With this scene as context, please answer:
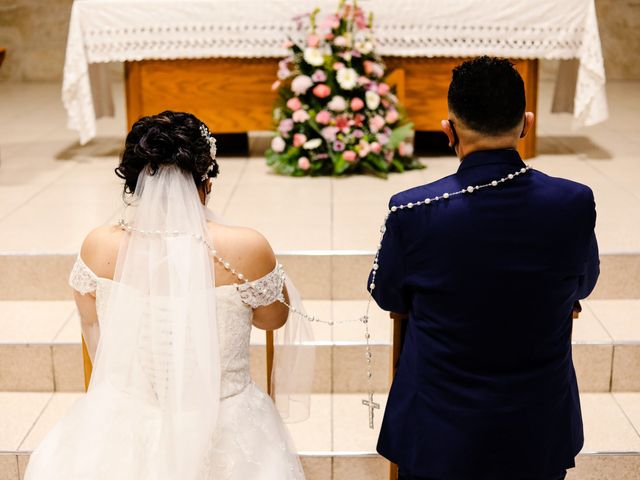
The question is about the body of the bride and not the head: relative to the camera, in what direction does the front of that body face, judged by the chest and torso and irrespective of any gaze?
away from the camera

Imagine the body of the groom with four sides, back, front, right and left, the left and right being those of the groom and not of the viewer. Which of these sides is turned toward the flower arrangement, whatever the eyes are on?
front

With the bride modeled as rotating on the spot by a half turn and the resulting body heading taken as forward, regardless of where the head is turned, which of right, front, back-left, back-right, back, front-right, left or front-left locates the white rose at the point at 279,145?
back

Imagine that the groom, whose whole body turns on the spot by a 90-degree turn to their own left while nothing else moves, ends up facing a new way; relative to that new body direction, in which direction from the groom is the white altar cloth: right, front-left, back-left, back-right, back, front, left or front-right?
right

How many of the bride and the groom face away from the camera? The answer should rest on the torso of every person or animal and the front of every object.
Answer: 2

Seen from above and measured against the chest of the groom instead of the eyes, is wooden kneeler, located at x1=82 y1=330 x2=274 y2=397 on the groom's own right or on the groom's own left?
on the groom's own left

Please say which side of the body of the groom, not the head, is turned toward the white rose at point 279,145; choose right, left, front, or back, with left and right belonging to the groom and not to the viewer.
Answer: front

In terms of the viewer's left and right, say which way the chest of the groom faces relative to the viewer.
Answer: facing away from the viewer

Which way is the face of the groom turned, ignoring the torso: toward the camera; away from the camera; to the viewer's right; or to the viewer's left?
away from the camera

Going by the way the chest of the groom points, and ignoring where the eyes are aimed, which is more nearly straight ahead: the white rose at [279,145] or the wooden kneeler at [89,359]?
the white rose
